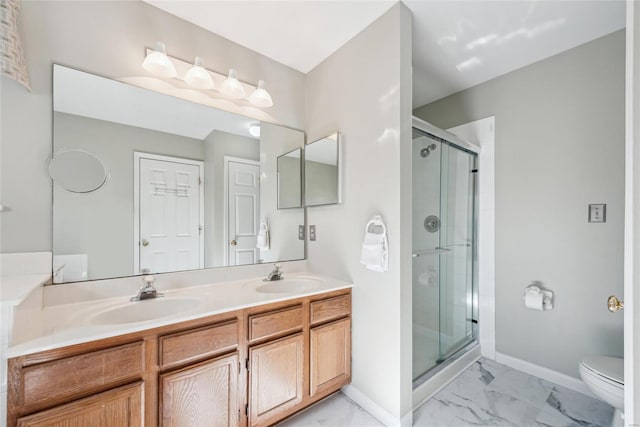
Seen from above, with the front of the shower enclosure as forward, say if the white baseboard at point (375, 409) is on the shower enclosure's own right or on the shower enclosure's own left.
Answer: on the shower enclosure's own right

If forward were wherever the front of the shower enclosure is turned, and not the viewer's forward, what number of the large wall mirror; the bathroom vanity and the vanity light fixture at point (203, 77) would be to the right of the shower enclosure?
3

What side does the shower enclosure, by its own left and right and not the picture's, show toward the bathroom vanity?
right

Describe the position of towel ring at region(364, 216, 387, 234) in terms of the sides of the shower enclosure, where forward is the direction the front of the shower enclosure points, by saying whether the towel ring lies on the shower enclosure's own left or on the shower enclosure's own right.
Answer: on the shower enclosure's own right

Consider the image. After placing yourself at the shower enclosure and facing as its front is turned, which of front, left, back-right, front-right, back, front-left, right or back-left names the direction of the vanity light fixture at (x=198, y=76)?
right

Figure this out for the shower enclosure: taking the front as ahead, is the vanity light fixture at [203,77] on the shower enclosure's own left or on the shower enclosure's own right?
on the shower enclosure's own right

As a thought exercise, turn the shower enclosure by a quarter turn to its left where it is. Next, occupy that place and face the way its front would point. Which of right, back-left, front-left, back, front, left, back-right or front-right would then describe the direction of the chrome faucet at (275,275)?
back

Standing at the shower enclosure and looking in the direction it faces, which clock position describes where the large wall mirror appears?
The large wall mirror is roughly at 3 o'clock from the shower enclosure.
